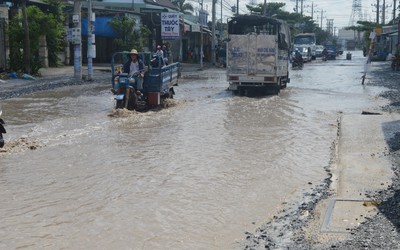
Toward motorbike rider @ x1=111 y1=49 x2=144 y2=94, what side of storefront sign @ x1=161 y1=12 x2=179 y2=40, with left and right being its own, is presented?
front

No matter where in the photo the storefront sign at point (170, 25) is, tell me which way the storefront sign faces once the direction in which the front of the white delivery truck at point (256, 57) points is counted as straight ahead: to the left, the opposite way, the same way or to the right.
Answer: the opposite way

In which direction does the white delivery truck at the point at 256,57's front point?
away from the camera

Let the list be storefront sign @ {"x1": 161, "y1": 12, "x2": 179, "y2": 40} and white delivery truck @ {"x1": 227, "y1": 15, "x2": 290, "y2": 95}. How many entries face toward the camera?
1

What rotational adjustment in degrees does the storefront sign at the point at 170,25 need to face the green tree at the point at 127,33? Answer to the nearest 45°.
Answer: approximately 90° to its right

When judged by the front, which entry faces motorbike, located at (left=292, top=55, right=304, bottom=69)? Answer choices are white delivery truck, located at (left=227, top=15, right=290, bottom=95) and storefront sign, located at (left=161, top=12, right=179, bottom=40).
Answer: the white delivery truck

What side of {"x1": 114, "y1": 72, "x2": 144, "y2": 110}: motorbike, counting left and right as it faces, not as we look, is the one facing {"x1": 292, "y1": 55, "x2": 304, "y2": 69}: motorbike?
back

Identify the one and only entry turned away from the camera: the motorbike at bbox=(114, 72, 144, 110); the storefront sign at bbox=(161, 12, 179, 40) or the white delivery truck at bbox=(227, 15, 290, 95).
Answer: the white delivery truck

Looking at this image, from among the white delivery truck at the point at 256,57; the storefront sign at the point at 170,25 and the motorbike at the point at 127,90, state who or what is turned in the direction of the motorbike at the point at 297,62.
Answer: the white delivery truck

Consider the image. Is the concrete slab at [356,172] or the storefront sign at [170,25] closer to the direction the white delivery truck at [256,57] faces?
the storefront sign

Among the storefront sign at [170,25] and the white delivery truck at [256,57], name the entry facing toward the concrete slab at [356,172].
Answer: the storefront sign

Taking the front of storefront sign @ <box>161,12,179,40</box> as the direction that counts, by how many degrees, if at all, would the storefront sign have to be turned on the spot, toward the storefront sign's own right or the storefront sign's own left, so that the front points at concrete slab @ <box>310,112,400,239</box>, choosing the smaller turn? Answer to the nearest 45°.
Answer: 0° — it already faces it

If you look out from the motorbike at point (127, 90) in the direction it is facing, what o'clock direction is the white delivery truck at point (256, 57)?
The white delivery truck is roughly at 6 o'clock from the motorbike.

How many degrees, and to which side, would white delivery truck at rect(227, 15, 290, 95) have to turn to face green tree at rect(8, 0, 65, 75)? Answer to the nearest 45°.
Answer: approximately 90° to its left

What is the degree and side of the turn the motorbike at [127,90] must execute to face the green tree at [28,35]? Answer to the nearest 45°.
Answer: approximately 135° to its right
